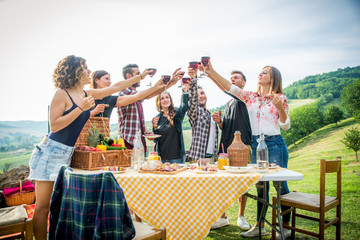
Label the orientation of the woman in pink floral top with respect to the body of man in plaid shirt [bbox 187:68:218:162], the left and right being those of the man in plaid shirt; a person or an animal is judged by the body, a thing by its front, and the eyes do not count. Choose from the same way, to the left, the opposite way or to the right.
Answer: to the right

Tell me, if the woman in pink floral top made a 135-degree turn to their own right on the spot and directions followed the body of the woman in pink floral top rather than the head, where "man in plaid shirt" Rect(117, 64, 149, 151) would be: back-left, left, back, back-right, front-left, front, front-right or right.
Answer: left

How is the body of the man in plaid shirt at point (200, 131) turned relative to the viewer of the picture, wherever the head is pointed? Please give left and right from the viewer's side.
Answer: facing the viewer and to the right of the viewer

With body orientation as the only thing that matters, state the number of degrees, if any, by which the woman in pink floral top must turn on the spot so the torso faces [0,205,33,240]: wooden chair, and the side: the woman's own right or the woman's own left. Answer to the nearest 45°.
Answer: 0° — they already face it

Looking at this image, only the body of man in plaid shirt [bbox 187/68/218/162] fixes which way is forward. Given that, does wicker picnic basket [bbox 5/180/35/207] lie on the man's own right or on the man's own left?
on the man's own right

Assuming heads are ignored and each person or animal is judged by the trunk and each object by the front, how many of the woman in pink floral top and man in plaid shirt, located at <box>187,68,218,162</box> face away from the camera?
0

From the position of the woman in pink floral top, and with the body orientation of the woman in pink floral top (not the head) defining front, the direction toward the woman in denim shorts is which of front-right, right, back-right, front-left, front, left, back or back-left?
front

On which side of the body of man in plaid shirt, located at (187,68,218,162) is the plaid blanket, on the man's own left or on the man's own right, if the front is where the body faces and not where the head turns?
on the man's own right

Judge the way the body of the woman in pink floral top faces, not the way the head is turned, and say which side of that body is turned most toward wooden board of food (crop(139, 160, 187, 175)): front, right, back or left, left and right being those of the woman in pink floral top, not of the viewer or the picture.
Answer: front

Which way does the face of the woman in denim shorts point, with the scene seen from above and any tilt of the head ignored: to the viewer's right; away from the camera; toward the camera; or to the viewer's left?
to the viewer's right

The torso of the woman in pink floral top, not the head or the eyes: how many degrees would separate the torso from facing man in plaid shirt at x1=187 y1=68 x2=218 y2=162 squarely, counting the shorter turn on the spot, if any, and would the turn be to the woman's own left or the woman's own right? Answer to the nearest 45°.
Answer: approximately 90° to the woman's own right

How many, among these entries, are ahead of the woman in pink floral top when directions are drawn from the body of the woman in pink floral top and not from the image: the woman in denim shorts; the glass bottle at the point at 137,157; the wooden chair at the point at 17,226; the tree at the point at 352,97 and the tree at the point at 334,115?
3

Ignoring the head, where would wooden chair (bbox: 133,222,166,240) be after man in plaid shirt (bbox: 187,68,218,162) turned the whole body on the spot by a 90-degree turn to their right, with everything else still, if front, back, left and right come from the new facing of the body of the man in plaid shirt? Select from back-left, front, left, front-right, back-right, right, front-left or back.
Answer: front-left

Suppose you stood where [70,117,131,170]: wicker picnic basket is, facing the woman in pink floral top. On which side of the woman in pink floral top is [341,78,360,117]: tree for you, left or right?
left

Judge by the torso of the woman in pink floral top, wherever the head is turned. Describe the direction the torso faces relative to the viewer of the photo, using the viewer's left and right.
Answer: facing the viewer and to the left of the viewer
